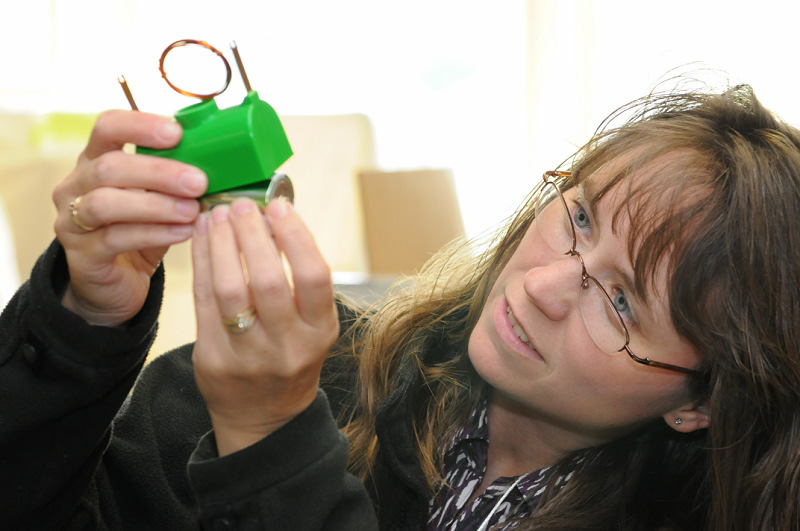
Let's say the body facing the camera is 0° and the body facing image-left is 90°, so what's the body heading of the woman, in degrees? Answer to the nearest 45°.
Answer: approximately 45°
